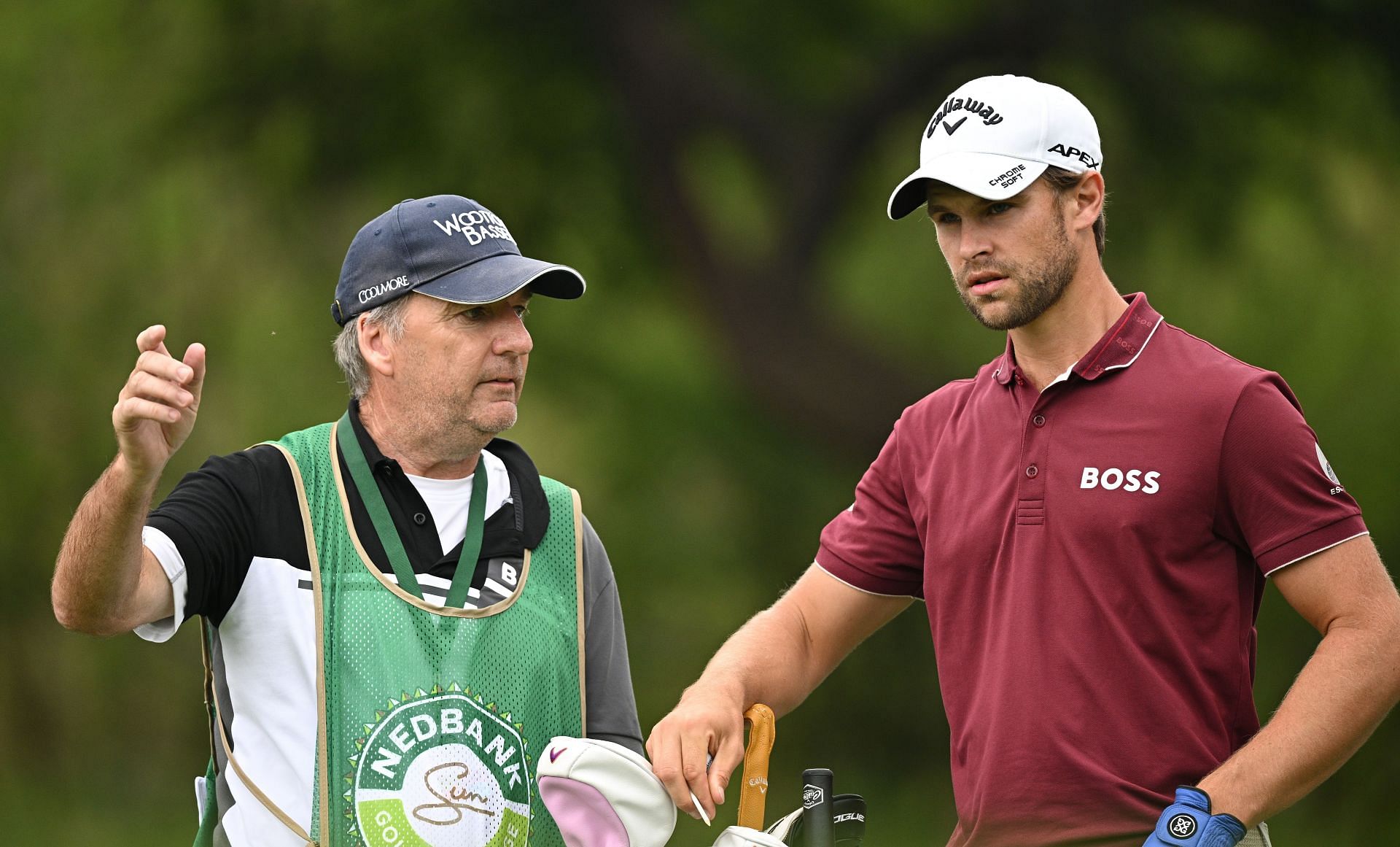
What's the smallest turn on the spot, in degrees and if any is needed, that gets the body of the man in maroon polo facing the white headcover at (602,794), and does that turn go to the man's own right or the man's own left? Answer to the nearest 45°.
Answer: approximately 45° to the man's own right

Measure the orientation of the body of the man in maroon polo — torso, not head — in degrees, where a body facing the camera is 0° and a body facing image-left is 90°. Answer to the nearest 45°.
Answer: approximately 45°

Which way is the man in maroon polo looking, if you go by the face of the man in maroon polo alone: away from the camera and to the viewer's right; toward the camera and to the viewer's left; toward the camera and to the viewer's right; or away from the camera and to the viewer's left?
toward the camera and to the viewer's left
